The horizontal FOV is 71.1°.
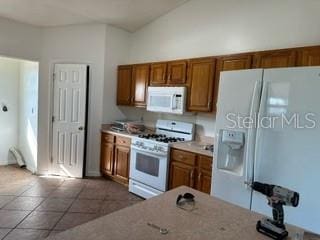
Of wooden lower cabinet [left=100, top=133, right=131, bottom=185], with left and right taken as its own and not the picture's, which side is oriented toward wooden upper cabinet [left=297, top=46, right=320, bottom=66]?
left

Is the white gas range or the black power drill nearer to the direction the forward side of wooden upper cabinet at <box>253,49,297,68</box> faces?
the black power drill

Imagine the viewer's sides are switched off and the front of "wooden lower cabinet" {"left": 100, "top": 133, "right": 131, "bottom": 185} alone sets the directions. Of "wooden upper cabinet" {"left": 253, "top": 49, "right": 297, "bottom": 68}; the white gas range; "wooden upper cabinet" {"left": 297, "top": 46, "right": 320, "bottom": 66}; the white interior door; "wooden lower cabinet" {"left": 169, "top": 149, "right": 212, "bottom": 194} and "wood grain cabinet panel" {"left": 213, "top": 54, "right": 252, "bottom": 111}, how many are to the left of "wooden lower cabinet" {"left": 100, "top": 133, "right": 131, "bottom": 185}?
5

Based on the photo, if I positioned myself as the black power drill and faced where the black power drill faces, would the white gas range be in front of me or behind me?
in front

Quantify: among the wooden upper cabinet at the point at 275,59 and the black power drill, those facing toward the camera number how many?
1

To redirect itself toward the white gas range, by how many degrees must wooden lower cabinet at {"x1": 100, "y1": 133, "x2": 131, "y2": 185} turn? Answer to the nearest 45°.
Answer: approximately 90° to its left

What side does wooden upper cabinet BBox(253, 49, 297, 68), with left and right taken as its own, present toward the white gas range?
right

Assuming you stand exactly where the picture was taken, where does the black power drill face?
facing away from the viewer and to the left of the viewer

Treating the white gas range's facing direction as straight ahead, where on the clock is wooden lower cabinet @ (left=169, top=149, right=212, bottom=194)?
The wooden lower cabinet is roughly at 9 o'clock from the white gas range.

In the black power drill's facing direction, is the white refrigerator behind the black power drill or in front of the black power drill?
in front

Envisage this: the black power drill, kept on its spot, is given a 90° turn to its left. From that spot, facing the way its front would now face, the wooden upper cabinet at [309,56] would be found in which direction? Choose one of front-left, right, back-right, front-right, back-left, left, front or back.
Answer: back-right
